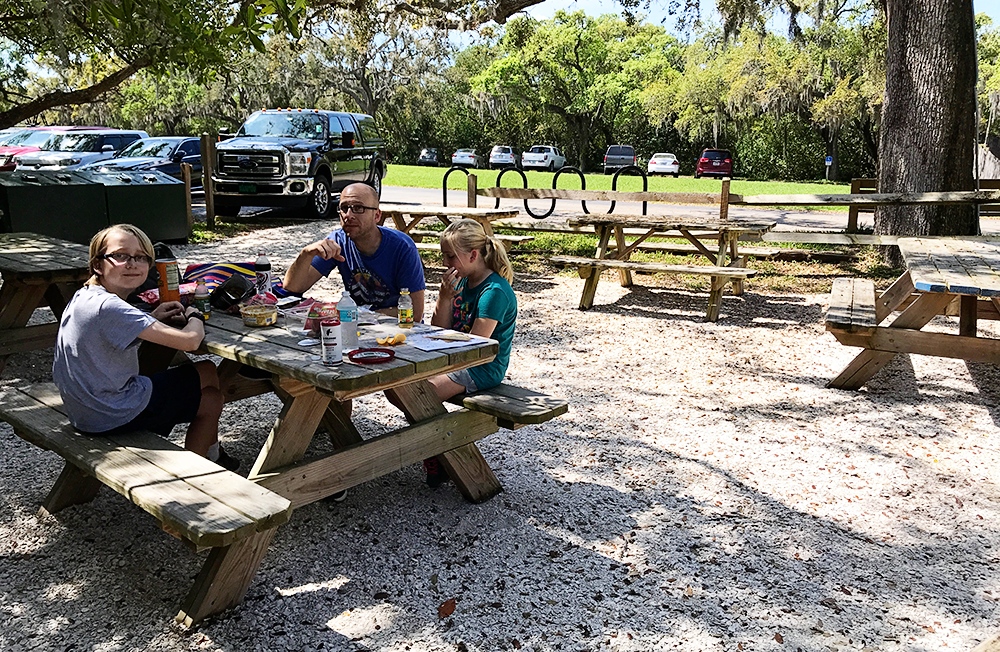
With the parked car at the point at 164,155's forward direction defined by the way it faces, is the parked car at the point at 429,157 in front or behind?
behind

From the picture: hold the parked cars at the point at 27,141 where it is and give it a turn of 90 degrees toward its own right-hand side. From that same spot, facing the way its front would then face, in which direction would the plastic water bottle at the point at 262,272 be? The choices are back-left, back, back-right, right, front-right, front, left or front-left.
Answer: back-left

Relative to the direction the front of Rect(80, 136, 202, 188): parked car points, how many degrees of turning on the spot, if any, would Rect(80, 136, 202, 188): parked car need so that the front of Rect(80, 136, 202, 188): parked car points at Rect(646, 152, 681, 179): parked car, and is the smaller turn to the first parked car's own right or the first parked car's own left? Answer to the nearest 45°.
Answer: approximately 180°

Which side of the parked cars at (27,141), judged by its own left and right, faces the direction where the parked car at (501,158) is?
back

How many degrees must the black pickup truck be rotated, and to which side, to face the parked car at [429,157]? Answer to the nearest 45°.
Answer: approximately 135° to its right

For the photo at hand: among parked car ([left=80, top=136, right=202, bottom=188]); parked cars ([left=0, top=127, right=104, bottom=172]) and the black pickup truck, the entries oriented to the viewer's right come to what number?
0

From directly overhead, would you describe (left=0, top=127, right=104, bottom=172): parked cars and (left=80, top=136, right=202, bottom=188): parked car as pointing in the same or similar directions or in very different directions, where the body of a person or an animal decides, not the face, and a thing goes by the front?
same or similar directions

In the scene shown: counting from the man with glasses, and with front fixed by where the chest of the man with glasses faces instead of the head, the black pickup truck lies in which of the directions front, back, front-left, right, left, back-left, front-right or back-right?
back-right

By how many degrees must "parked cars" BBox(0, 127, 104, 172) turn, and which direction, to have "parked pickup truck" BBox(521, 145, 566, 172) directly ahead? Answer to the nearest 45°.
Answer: approximately 180°

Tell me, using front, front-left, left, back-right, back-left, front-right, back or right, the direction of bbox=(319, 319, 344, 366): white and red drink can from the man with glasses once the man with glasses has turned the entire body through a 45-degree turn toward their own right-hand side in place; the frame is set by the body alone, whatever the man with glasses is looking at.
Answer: left

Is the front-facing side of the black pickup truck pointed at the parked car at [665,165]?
no

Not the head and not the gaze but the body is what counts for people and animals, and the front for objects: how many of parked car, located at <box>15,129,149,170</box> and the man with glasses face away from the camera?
0

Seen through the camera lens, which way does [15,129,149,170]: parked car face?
facing the viewer and to the left of the viewer

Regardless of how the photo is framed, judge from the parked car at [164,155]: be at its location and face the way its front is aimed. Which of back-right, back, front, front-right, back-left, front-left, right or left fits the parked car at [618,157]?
back

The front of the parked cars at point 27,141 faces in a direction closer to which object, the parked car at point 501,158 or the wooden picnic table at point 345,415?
the wooden picnic table

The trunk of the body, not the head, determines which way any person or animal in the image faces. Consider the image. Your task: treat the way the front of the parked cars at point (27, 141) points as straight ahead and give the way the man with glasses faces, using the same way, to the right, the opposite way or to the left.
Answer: the same way

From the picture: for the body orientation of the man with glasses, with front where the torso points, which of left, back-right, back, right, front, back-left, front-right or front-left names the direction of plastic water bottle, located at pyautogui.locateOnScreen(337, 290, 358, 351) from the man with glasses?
front-left

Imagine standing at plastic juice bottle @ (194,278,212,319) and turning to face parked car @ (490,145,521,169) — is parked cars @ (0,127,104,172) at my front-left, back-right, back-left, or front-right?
front-left

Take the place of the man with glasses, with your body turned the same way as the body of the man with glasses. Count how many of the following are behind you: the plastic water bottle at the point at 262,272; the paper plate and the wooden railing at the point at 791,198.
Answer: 1
